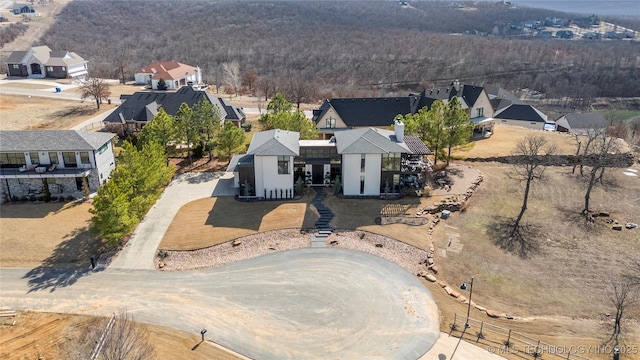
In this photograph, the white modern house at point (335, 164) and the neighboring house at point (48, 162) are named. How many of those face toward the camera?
2

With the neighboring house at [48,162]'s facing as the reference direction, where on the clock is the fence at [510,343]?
The fence is roughly at 11 o'clock from the neighboring house.

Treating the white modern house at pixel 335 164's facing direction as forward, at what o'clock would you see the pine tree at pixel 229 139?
The pine tree is roughly at 4 o'clock from the white modern house.

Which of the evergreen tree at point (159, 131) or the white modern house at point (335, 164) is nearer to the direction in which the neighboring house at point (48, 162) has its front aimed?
the white modern house

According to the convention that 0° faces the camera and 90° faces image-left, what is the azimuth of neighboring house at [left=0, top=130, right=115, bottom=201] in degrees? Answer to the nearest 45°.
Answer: approximately 0°

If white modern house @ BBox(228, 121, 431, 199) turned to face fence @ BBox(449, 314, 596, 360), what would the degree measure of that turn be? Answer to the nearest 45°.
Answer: approximately 45° to its left

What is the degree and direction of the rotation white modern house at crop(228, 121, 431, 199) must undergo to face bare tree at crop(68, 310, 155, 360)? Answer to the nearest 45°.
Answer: approximately 45° to its right

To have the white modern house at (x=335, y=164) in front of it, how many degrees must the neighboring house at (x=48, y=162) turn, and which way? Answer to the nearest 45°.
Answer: approximately 45° to its left

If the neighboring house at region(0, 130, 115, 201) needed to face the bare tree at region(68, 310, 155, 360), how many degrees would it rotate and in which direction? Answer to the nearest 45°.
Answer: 0° — it already faces it
